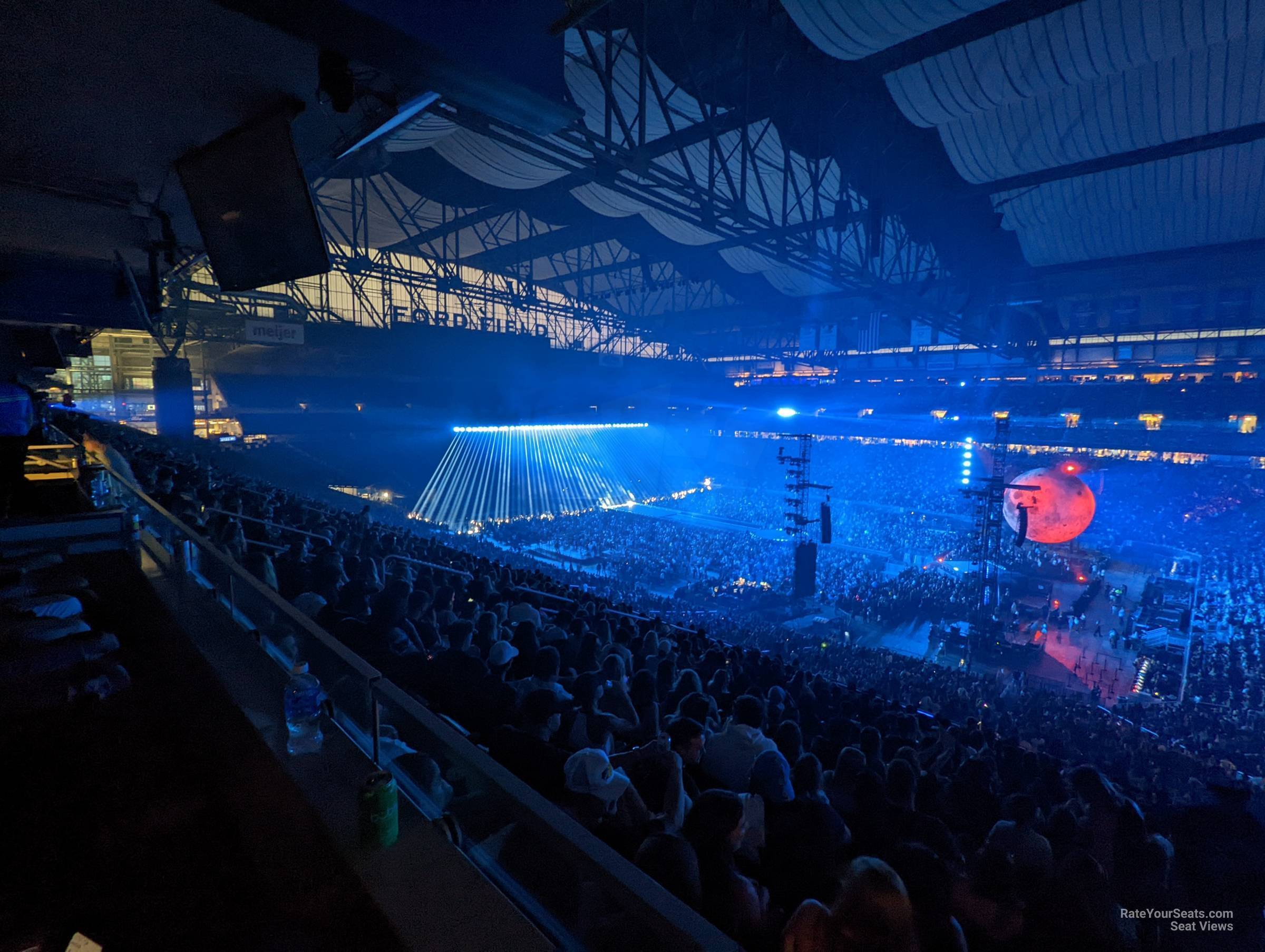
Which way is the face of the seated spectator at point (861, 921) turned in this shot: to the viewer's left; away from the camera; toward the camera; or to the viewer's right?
away from the camera

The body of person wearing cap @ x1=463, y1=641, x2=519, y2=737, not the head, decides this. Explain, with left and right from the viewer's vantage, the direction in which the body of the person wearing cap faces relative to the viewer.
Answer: facing away from the viewer and to the right of the viewer

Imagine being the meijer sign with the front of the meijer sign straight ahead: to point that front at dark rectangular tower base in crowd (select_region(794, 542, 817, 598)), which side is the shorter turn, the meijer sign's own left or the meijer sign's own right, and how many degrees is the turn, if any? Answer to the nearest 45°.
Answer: approximately 45° to the meijer sign's own left

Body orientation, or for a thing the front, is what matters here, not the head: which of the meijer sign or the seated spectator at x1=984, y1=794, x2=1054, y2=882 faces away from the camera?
the seated spectator

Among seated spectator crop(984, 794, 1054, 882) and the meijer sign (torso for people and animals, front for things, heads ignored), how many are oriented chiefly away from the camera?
1

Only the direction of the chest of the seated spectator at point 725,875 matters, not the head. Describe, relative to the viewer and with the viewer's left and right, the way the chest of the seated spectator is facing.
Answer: facing away from the viewer and to the right of the viewer

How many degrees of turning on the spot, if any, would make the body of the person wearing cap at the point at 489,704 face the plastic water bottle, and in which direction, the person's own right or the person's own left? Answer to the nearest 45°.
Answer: approximately 180°

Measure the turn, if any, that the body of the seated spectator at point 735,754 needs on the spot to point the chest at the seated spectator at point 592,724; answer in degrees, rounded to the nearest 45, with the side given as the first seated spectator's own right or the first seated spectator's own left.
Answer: approximately 135° to the first seated spectator's own left
